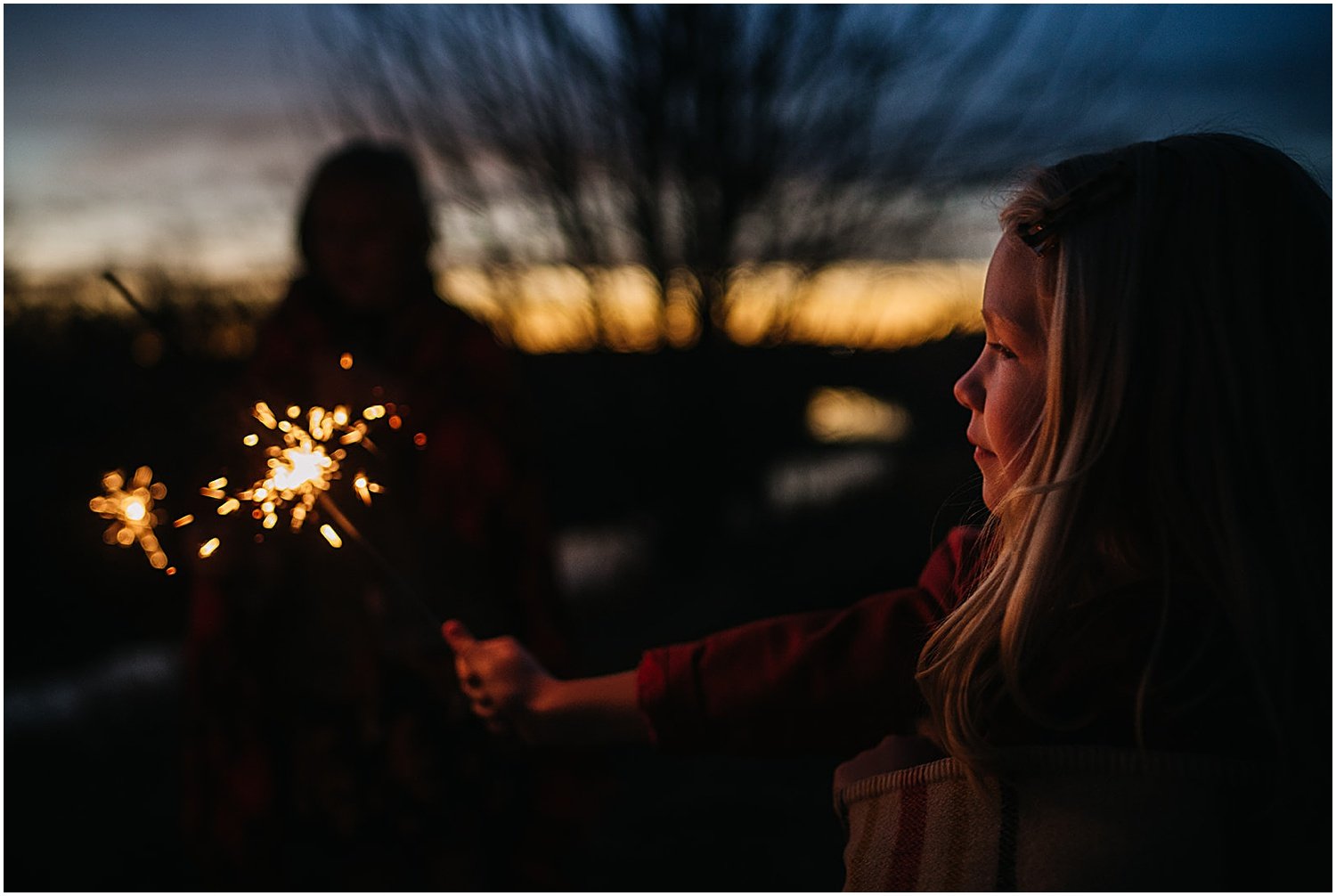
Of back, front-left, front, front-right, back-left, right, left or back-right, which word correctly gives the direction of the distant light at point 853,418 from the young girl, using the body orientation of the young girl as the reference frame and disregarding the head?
right

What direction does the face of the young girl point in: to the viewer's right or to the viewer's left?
to the viewer's left

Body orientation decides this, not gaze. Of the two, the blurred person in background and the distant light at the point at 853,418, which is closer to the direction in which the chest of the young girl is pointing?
the blurred person in background

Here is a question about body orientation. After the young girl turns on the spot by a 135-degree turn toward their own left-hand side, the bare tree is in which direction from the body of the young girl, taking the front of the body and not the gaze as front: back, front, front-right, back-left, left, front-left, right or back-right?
back-left

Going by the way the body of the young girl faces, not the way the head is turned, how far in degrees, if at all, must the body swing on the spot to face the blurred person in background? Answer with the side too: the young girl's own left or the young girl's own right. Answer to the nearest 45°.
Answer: approximately 45° to the young girl's own right

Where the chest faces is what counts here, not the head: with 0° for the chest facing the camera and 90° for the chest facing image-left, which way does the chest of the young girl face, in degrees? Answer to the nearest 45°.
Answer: approximately 90°
